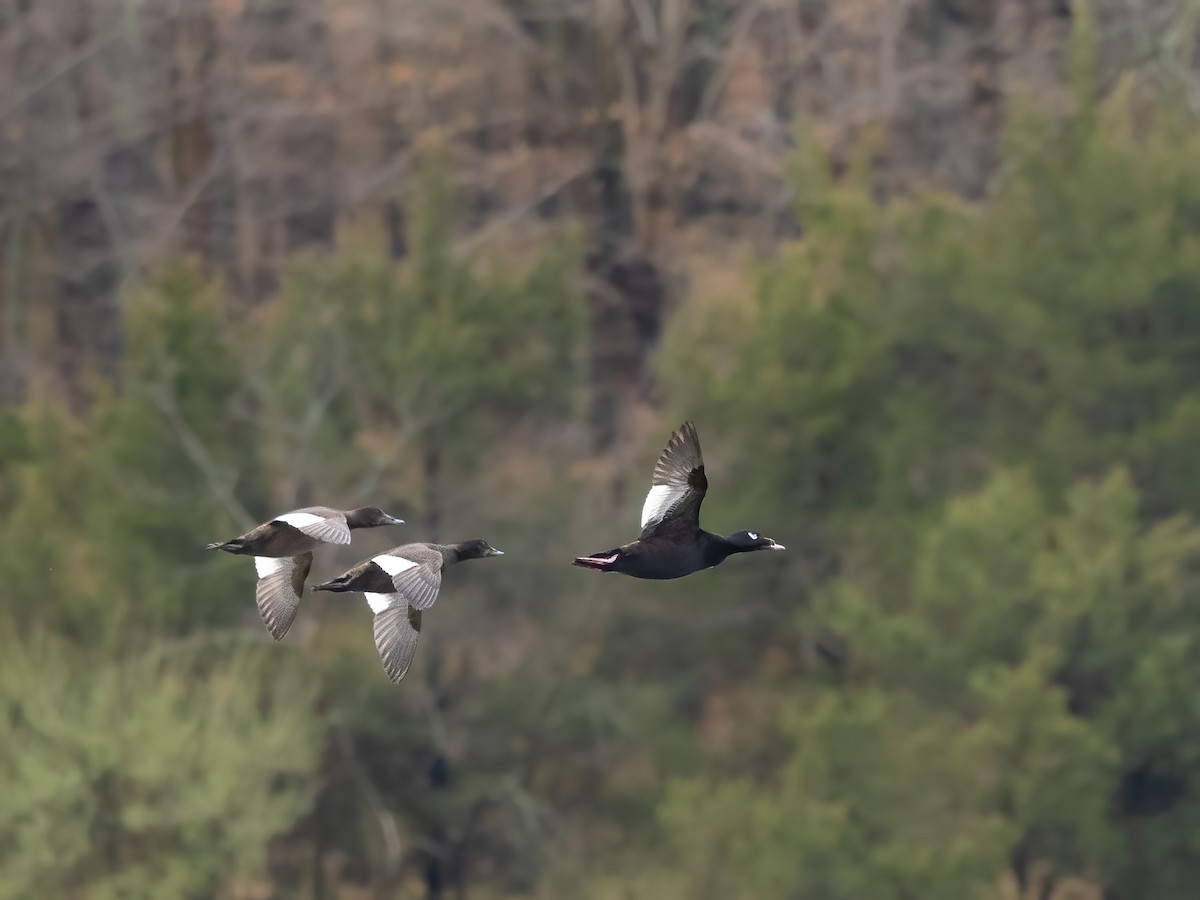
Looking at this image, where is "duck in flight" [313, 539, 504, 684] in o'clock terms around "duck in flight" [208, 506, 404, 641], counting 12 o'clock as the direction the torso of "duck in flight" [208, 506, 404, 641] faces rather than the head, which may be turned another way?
"duck in flight" [313, 539, 504, 684] is roughly at 1 o'clock from "duck in flight" [208, 506, 404, 641].

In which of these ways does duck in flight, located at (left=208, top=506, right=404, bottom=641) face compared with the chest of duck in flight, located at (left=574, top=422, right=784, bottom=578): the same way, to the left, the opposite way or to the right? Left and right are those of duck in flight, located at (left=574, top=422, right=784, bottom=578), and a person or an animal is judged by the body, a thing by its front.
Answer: the same way

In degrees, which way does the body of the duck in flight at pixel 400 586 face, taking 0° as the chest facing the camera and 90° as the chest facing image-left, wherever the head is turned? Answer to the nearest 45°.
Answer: approximately 270°

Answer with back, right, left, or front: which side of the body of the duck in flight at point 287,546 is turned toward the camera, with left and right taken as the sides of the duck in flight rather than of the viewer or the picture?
right

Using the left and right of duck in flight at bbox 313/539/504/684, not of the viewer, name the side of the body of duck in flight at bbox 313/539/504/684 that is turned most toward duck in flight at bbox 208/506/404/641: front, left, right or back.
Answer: back

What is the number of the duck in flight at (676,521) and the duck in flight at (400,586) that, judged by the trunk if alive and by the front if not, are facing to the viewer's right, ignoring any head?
2

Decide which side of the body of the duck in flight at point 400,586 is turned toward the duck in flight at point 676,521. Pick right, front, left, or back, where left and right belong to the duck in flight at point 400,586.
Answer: front

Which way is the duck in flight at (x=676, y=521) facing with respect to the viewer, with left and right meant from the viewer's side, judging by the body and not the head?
facing to the right of the viewer

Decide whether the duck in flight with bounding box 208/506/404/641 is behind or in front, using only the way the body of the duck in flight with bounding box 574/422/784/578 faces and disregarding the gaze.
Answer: behind

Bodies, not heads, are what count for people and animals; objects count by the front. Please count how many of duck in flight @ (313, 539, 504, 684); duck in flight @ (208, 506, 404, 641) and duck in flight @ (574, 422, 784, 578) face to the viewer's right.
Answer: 3

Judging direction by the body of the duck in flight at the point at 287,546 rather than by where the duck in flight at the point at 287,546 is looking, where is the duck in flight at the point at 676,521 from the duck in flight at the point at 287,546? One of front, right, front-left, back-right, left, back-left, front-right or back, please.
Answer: front

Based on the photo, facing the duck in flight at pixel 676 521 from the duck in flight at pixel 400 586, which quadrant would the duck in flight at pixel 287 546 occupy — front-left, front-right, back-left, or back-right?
back-left

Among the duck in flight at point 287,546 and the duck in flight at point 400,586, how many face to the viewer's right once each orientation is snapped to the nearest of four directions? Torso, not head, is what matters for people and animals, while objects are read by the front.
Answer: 2
